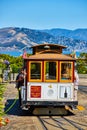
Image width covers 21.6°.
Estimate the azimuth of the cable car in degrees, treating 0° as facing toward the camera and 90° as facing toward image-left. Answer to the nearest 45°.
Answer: approximately 0°
